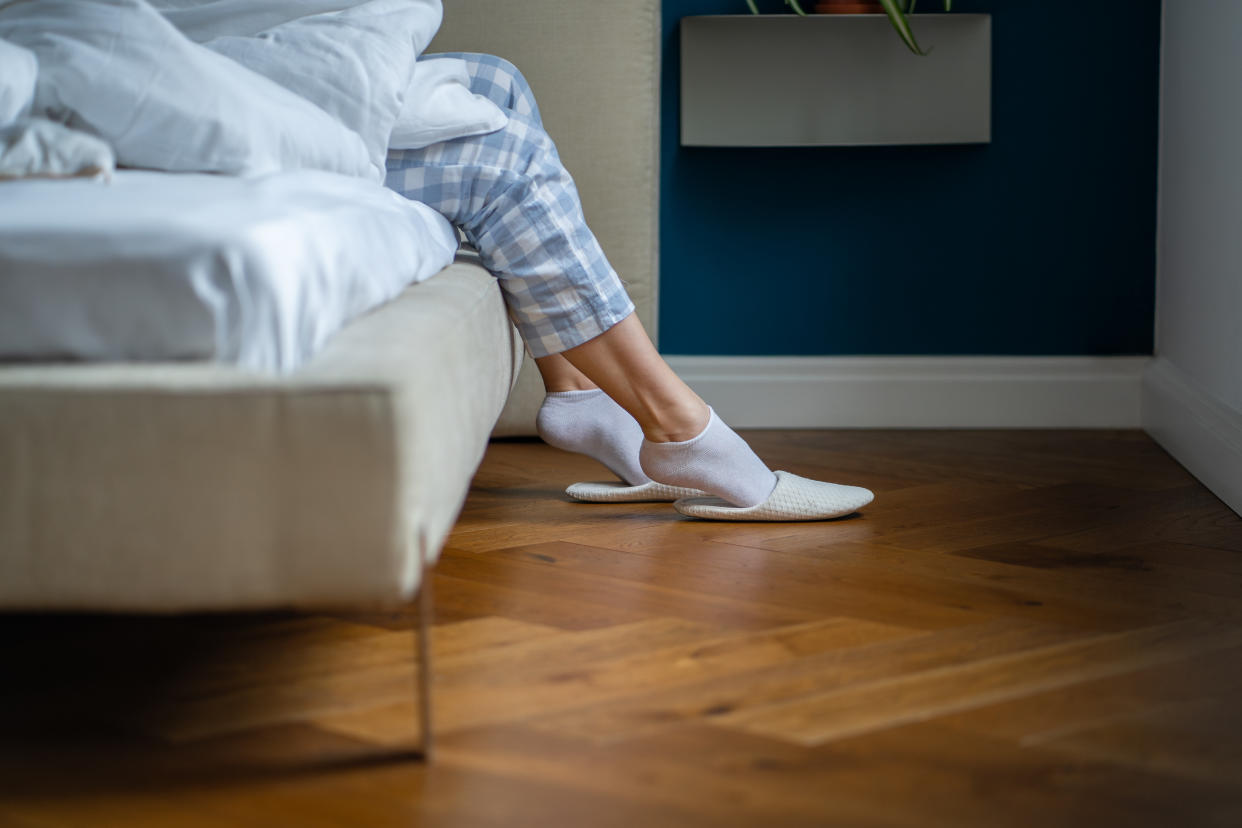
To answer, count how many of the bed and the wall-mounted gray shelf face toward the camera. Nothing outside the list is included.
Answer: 2

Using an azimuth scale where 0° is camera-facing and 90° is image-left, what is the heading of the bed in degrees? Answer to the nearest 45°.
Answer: approximately 0°

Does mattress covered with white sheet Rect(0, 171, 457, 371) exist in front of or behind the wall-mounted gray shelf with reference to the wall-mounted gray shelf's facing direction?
in front

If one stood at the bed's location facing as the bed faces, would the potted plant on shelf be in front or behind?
behind
